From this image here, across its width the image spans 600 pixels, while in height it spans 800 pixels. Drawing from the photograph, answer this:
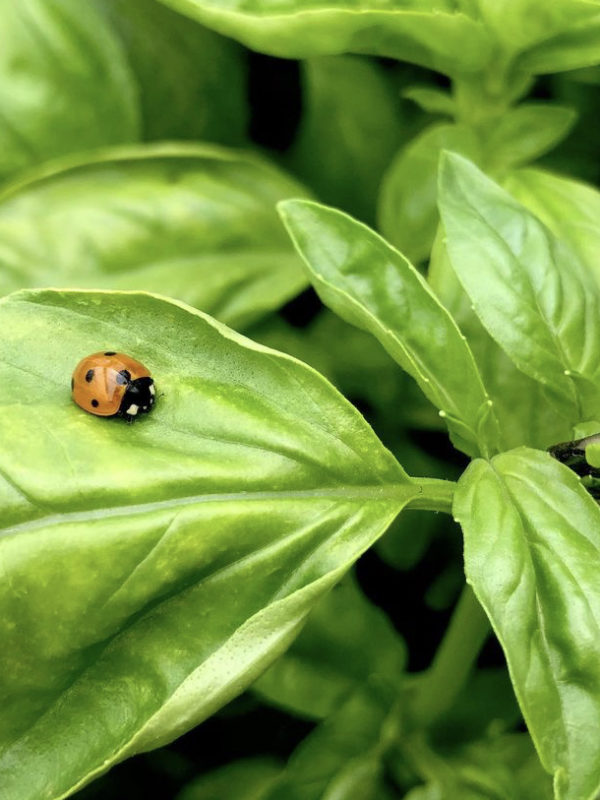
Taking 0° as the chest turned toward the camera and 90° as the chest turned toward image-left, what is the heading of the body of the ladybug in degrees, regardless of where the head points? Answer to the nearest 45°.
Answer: approximately 315°
